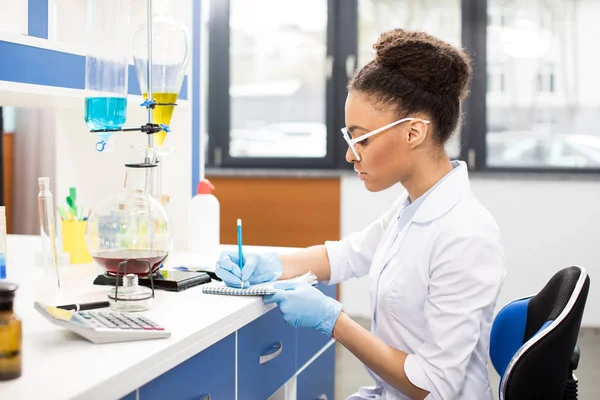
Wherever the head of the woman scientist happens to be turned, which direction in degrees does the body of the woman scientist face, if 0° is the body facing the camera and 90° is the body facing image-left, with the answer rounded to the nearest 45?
approximately 90°

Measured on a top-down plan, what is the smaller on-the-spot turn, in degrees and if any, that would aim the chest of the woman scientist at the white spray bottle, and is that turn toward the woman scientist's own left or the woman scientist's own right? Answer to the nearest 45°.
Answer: approximately 45° to the woman scientist's own right

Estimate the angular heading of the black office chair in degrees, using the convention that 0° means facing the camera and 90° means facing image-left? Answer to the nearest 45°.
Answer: approximately 90°

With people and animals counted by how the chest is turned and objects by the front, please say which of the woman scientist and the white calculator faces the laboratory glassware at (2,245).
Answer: the woman scientist
